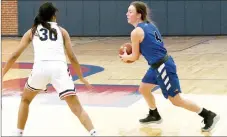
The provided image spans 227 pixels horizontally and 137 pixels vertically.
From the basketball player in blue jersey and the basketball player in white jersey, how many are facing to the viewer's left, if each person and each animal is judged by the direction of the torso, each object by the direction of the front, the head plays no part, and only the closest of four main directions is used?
1

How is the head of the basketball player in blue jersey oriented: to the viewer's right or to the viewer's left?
to the viewer's left

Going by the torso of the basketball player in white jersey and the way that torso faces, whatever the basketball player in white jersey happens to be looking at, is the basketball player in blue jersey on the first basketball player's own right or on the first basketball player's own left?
on the first basketball player's own right

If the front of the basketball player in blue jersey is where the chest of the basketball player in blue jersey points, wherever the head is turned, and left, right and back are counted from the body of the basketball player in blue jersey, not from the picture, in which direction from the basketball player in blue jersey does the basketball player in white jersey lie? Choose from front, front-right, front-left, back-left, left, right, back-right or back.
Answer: front-left

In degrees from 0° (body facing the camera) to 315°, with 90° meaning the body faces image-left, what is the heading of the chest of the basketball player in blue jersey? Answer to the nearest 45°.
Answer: approximately 90°

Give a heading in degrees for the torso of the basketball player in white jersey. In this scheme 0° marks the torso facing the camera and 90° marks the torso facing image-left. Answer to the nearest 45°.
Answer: approximately 180°

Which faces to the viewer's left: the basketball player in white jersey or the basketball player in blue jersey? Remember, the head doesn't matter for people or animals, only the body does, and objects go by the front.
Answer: the basketball player in blue jersey
